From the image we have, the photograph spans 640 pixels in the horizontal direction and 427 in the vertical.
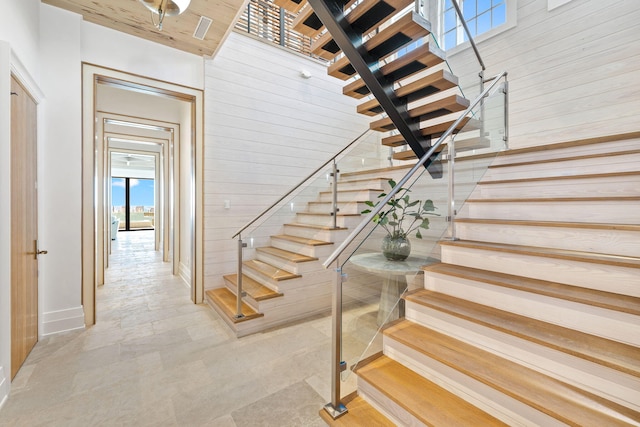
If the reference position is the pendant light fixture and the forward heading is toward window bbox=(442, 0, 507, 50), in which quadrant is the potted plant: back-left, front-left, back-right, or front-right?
front-right

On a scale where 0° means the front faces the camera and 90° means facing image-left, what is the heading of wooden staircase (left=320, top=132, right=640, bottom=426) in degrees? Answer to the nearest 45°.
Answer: approximately 45°

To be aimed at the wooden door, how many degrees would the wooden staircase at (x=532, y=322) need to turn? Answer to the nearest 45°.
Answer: approximately 45° to its right

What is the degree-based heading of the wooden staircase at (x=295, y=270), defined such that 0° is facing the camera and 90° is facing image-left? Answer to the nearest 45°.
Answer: approximately 45°

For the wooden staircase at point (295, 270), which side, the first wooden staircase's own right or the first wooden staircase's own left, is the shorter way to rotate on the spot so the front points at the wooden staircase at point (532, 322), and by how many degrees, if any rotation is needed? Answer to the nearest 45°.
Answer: approximately 90° to the first wooden staircase's own left

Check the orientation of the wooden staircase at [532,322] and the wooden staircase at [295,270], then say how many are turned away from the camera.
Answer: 0
